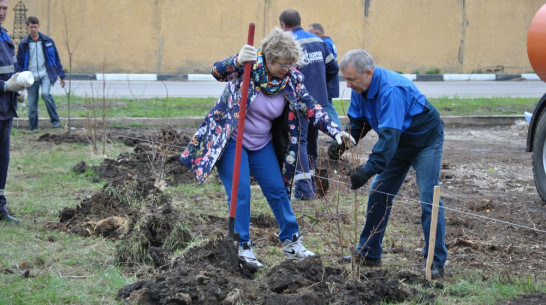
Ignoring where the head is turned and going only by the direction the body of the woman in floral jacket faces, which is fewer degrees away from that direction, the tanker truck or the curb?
the tanker truck

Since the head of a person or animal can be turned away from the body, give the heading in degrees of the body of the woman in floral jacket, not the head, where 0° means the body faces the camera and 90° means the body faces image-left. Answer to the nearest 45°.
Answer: approximately 315°

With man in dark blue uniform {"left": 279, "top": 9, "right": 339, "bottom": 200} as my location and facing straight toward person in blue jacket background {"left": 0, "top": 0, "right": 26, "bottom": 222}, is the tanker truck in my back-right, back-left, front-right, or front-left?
back-left

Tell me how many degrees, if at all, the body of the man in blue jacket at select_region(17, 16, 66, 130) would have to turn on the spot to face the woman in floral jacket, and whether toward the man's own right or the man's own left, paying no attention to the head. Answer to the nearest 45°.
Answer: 0° — they already face them

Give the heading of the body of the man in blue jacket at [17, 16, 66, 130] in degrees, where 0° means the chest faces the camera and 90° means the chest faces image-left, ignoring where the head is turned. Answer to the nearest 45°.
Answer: approximately 0°

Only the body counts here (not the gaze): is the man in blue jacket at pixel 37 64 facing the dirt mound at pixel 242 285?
yes

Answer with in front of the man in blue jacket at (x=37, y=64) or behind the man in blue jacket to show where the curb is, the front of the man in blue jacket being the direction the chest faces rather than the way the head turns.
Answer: behind

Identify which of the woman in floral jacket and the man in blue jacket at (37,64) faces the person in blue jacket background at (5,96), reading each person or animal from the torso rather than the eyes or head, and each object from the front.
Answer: the man in blue jacket

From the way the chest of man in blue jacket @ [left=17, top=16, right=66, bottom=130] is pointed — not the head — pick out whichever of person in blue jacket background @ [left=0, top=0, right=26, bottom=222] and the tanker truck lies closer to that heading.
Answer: the person in blue jacket background

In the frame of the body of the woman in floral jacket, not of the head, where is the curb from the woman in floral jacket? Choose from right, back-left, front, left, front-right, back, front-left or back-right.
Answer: back-left
